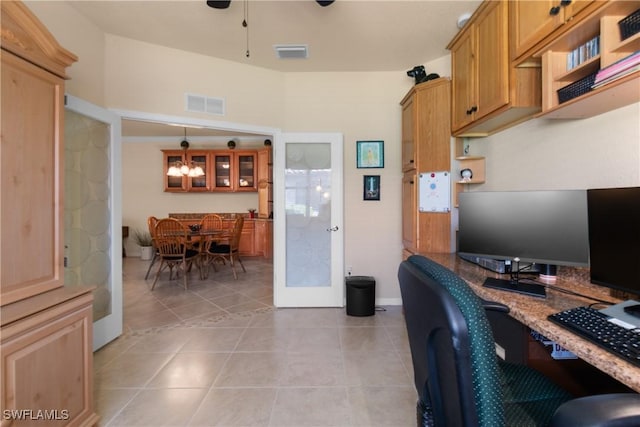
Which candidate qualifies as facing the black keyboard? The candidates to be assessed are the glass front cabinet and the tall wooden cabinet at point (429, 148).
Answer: the glass front cabinet

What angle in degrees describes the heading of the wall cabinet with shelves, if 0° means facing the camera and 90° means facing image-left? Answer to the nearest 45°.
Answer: approximately 45°

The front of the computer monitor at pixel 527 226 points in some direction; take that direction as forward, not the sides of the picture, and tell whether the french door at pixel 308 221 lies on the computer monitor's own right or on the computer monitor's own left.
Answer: on the computer monitor's own right

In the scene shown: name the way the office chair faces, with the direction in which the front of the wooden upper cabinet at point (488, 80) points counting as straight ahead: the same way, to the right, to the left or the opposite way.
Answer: the opposite way

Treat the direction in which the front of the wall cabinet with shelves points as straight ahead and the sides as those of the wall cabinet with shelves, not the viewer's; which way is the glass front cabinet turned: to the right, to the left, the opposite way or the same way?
to the left

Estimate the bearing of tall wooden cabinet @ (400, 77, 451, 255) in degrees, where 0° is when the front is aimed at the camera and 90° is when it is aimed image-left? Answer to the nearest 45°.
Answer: approximately 90°

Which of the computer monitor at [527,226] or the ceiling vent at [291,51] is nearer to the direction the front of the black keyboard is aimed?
the ceiling vent

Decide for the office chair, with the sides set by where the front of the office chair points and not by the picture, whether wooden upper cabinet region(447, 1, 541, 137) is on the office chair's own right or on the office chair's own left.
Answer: on the office chair's own left
